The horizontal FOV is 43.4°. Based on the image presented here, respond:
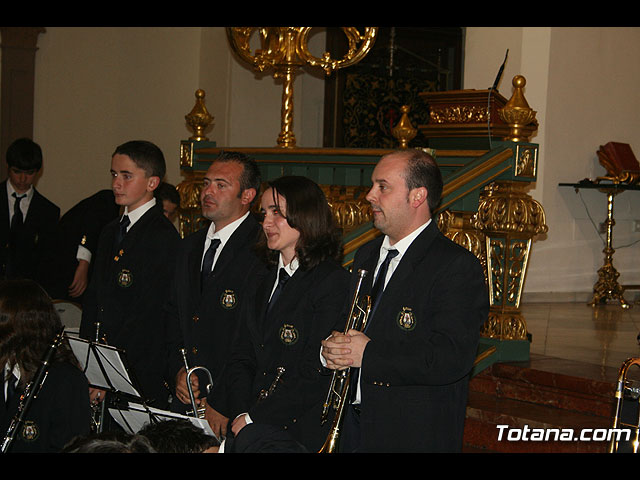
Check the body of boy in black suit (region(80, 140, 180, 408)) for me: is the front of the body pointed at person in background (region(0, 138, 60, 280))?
no

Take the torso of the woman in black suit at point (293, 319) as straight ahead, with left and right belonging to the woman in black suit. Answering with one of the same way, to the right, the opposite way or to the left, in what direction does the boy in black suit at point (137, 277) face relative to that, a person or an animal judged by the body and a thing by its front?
the same way

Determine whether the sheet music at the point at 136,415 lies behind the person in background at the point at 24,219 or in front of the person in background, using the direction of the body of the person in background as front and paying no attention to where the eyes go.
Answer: in front

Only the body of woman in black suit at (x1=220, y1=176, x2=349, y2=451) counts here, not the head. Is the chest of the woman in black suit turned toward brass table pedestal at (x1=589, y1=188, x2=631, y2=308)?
no

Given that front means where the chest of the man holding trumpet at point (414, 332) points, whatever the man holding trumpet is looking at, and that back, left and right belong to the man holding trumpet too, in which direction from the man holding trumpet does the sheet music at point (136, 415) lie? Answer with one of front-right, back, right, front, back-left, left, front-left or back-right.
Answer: front-right

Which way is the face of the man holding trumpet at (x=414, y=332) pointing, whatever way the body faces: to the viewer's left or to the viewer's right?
to the viewer's left

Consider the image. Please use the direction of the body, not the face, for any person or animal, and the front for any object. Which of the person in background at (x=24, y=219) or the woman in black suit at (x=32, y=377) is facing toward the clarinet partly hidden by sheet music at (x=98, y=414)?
the person in background

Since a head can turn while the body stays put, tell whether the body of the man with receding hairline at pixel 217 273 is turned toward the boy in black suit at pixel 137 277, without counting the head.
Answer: no

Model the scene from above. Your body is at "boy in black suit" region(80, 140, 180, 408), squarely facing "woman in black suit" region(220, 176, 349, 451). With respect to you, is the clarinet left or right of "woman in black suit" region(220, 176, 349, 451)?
right

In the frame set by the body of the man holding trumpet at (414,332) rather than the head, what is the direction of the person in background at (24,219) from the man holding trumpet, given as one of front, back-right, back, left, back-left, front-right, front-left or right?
right

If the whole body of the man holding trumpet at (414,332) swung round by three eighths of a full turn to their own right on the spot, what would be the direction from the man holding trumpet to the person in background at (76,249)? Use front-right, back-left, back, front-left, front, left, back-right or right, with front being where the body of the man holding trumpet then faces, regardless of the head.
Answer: front-left

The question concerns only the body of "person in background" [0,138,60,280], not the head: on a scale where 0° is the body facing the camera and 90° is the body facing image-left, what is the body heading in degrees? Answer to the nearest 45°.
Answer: approximately 0°
